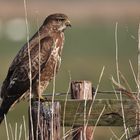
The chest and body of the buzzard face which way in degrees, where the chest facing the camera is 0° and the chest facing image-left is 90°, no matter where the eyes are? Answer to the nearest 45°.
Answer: approximately 270°
